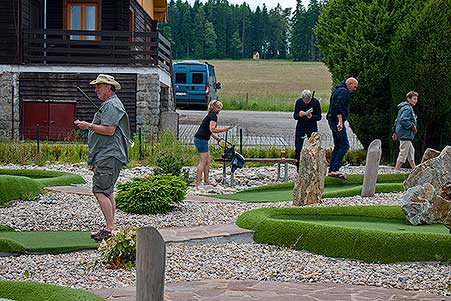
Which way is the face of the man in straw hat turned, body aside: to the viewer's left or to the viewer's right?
to the viewer's left

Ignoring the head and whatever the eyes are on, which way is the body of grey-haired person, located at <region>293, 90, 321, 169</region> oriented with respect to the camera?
toward the camera

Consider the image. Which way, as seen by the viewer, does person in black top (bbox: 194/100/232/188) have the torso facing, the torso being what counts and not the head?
to the viewer's right

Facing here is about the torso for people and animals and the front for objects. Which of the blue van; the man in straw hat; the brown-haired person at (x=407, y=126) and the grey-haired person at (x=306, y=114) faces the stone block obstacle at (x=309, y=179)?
the grey-haired person at (x=306, y=114)

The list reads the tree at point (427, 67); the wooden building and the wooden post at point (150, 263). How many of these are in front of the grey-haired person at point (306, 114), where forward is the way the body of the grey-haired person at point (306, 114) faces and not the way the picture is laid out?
1
